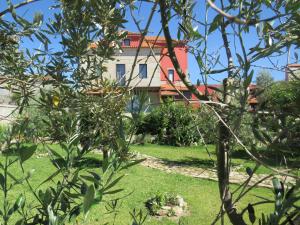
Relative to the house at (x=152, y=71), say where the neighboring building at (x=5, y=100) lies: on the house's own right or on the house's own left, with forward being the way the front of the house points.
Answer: on the house's own right

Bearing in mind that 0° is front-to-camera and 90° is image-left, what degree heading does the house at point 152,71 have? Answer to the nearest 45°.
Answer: approximately 0°

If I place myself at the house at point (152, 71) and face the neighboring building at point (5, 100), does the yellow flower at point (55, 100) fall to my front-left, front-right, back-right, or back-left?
front-left
